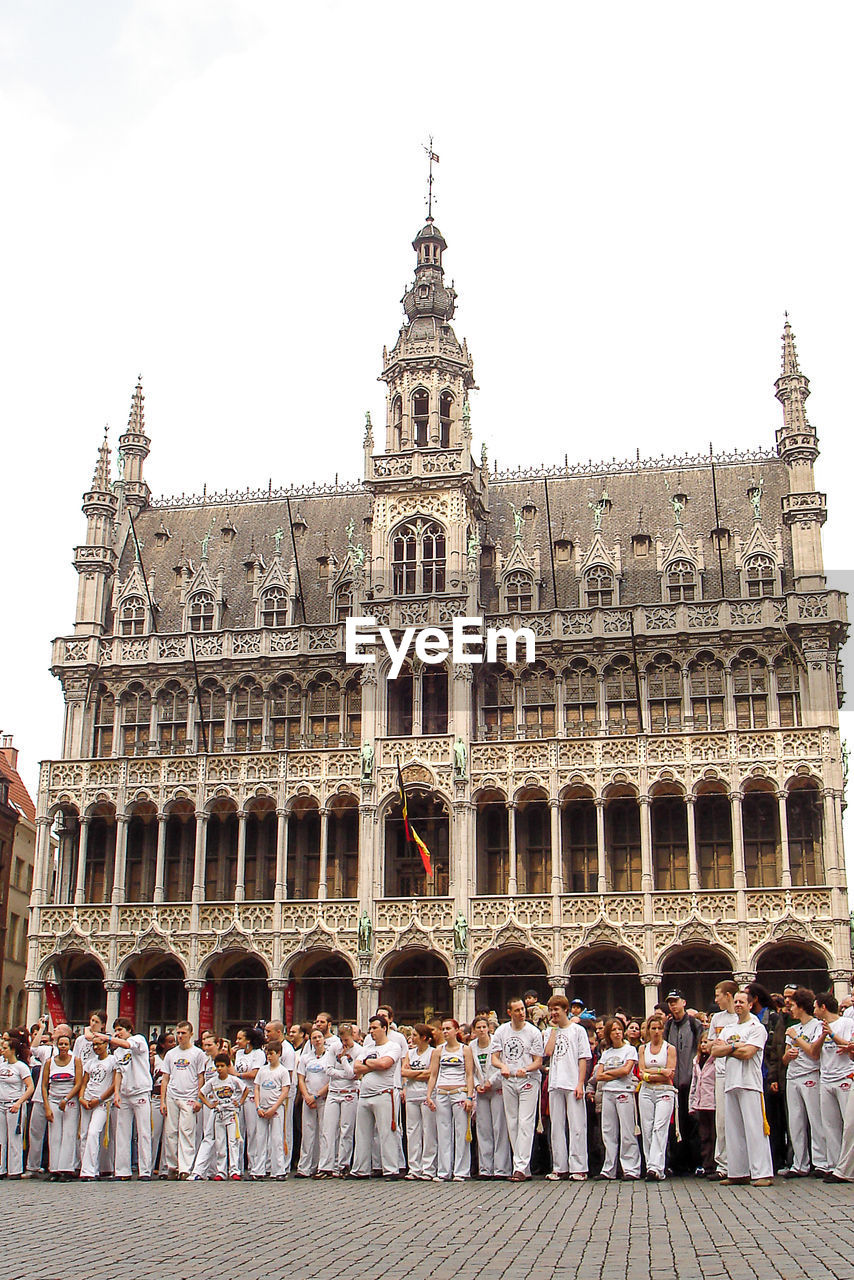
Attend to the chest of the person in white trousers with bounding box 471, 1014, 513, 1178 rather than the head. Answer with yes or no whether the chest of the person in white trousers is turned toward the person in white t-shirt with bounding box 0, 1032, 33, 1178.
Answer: no

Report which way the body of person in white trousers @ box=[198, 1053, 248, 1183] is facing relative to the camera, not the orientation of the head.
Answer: toward the camera

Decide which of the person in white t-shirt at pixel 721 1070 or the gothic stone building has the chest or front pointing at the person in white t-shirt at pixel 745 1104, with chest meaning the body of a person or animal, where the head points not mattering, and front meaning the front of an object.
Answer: the gothic stone building

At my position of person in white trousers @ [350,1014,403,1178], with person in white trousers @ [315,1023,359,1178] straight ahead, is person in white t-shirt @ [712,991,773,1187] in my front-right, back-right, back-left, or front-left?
back-right

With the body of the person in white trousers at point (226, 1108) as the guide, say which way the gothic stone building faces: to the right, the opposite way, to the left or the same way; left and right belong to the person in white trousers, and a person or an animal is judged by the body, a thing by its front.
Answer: the same way

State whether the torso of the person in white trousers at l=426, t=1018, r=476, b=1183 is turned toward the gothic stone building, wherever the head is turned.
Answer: no

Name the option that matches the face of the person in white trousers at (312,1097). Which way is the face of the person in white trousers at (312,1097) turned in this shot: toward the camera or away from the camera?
toward the camera

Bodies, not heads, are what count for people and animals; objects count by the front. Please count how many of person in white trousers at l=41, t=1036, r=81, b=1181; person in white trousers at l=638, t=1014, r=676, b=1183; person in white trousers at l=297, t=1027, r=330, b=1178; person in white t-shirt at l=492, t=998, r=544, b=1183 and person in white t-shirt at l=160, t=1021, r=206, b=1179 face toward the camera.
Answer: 5

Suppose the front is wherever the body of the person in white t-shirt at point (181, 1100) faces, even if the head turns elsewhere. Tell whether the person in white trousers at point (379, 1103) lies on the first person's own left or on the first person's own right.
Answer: on the first person's own left

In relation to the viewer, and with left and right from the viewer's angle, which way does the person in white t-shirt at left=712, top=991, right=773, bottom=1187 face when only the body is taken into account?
facing the viewer and to the left of the viewer

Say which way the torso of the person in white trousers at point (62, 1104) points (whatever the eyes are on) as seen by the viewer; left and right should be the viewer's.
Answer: facing the viewer

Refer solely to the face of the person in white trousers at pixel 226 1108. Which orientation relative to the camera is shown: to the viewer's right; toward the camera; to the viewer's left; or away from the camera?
toward the camera

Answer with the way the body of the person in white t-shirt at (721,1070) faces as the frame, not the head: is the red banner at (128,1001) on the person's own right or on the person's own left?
on the person's own right

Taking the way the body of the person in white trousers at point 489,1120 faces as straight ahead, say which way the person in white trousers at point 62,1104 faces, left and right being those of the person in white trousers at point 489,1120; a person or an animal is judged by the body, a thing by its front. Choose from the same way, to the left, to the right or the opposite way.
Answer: the same way

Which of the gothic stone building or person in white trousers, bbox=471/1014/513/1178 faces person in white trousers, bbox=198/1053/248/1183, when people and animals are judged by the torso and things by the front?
the gothic stone building

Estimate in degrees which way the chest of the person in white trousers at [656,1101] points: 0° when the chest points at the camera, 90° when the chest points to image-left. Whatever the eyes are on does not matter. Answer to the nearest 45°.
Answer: approximately 0°

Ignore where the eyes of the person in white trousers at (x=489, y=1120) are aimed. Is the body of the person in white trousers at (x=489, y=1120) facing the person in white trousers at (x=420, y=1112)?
no

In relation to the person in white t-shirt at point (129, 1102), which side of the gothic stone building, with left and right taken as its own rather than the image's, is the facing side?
front

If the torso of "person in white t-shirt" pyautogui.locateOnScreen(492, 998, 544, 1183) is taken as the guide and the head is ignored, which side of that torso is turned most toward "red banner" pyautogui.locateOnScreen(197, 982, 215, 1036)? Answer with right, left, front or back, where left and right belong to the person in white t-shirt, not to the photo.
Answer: back

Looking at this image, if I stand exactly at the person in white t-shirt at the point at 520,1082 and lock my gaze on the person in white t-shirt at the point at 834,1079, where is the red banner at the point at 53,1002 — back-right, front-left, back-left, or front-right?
back-left

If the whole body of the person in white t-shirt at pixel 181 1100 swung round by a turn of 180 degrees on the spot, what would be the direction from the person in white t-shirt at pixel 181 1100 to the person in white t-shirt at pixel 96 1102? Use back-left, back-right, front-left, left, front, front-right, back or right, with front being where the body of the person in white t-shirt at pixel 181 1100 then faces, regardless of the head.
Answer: left
